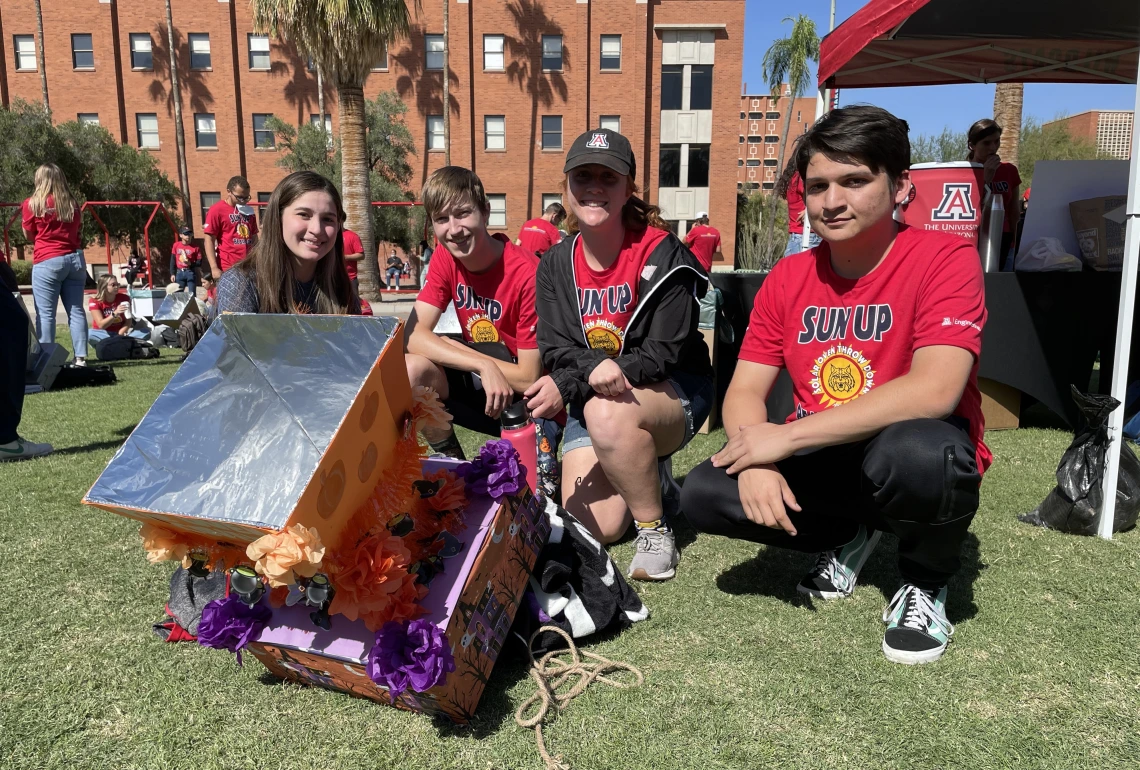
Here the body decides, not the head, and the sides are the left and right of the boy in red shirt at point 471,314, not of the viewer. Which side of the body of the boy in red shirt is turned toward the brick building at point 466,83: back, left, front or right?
back

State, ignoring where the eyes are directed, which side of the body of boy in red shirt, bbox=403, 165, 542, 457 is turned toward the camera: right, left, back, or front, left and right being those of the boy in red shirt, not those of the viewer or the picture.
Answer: front

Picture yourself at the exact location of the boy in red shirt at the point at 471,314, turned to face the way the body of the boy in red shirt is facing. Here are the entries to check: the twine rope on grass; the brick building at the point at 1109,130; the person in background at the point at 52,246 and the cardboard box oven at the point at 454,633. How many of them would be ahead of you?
2

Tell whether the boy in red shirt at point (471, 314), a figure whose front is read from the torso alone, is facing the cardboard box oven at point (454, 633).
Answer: yes

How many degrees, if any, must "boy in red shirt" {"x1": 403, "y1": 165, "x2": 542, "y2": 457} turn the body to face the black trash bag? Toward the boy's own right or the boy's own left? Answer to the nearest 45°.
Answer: approximately 90° to the boy's own left

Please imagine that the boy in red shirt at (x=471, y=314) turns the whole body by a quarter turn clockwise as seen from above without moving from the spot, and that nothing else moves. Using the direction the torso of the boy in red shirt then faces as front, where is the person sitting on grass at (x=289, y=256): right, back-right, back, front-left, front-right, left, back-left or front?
front-left

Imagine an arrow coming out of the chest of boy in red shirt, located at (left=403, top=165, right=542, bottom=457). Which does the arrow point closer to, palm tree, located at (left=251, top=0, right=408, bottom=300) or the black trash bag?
the black trash bag

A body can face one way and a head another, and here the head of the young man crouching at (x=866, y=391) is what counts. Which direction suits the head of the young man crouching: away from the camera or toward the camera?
toward the camera

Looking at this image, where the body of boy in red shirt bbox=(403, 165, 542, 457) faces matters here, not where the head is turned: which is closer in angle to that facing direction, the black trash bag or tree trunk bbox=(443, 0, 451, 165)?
the black trash bag

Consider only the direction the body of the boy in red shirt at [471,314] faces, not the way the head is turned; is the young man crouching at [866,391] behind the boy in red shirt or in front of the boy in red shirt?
in front

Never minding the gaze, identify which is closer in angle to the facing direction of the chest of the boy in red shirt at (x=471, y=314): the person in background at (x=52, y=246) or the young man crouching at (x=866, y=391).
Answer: the young man crouching

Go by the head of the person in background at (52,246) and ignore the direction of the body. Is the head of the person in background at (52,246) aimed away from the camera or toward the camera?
away from the camera

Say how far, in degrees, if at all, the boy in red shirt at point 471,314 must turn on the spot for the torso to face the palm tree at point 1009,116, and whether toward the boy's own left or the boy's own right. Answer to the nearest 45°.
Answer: approximately 135° to the boy's own left

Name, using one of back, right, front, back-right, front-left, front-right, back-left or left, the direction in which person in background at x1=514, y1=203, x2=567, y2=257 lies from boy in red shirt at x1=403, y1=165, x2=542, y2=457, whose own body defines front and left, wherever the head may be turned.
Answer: back

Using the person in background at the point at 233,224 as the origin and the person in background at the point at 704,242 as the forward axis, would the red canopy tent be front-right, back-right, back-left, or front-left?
front-right

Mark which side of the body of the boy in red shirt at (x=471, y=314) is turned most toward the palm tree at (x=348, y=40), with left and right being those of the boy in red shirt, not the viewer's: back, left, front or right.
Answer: back

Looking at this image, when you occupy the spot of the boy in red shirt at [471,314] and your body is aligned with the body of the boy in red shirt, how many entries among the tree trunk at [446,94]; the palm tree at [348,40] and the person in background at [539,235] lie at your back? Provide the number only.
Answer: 3

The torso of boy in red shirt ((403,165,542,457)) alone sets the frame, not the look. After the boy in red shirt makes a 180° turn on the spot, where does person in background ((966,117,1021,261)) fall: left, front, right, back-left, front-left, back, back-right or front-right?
front-right

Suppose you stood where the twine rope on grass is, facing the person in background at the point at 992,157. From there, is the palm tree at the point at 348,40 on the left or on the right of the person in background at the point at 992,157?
left
